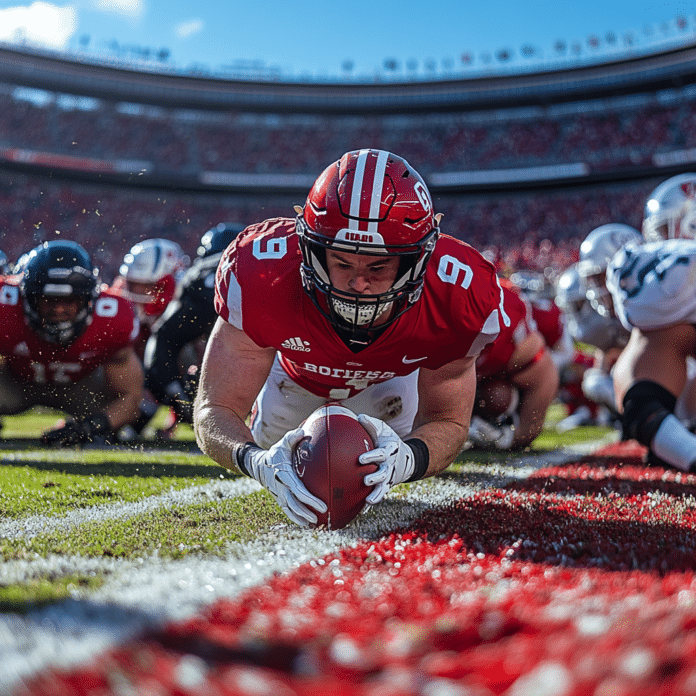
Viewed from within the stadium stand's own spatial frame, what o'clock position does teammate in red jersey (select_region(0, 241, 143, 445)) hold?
The teammate in red jersey is roughly at 12 o'clock from the stadium stand.

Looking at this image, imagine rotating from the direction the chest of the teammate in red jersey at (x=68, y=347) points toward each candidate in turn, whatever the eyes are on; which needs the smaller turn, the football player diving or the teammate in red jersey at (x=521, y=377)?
the football player diving

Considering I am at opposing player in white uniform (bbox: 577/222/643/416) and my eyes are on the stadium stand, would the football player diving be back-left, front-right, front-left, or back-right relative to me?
back-left

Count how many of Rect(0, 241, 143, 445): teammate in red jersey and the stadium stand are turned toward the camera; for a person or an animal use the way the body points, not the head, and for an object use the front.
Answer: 2

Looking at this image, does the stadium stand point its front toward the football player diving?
yes

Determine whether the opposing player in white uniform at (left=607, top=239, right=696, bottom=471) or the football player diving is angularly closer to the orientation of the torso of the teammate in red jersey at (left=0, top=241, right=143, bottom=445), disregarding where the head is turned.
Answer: the football player diving
